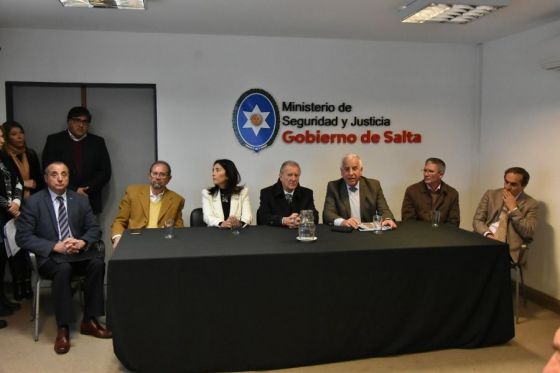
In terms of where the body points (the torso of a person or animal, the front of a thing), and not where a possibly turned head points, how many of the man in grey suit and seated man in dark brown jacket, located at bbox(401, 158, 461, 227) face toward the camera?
2

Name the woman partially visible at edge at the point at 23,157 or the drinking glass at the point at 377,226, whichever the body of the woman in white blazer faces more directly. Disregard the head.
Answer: the drinking glass

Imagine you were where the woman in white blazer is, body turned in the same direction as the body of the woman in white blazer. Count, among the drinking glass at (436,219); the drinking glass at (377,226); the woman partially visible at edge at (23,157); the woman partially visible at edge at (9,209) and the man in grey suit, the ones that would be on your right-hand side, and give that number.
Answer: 2

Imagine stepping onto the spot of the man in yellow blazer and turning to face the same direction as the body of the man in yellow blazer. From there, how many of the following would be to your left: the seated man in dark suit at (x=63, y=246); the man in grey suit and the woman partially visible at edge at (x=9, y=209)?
1

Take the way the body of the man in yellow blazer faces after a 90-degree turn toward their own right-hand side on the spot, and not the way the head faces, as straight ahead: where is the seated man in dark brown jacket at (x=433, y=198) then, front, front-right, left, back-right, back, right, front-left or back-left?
back

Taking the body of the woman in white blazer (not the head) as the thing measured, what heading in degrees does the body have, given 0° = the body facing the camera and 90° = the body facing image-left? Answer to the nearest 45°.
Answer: approximately 0°

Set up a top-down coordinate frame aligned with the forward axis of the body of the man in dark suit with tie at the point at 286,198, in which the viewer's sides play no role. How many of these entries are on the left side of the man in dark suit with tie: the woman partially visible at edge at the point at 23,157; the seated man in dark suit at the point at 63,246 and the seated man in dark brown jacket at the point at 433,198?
1

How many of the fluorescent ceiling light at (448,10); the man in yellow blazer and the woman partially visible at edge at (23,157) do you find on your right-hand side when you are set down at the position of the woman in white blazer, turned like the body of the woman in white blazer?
2
